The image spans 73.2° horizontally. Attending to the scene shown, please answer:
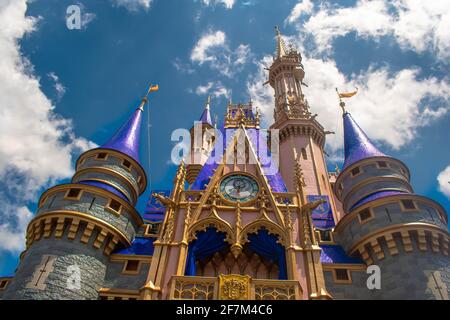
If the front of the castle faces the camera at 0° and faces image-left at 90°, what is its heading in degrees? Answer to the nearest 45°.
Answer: approximately 0°
